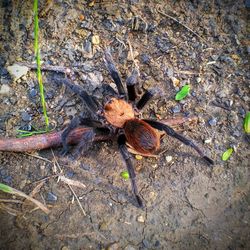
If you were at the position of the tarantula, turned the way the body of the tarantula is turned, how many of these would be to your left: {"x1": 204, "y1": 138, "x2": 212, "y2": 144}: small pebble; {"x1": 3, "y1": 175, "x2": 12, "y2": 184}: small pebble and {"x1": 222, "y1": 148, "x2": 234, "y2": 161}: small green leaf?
1

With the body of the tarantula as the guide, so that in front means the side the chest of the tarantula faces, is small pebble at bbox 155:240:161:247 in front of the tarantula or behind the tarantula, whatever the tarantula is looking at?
behind

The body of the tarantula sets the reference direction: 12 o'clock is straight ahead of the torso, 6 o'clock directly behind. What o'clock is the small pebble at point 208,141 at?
The small pebble is roughly at 4 o'clock from the tarantula.

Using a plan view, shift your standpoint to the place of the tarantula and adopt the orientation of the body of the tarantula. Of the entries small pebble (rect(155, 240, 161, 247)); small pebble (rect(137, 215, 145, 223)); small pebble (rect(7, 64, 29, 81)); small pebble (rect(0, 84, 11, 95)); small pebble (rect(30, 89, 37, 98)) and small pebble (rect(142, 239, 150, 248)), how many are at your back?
3

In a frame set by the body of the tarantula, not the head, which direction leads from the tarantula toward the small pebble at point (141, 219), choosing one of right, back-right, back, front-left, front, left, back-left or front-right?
back

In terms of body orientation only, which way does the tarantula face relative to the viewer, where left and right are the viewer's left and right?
facing away from the viewer and to the left of the viewer

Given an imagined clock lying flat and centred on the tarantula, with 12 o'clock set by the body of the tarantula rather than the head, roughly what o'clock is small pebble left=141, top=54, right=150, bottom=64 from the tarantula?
The small pebble is roughly at 1 o'clock from the tarantula.

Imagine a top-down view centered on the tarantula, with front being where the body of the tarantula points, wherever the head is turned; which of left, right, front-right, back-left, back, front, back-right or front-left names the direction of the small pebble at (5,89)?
front-left

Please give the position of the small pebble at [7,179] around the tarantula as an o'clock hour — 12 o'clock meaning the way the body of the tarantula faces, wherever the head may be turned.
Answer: The small pebble is roughly at 9 o'clock from the tarantula.

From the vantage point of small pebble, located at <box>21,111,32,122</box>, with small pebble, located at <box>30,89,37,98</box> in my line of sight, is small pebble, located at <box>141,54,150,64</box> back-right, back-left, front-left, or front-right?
front-right

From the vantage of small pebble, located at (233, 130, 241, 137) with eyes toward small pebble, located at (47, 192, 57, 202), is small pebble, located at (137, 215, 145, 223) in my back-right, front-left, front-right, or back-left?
front-left

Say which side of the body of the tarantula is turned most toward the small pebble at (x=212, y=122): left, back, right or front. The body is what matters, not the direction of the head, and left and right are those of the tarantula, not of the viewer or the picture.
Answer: right
